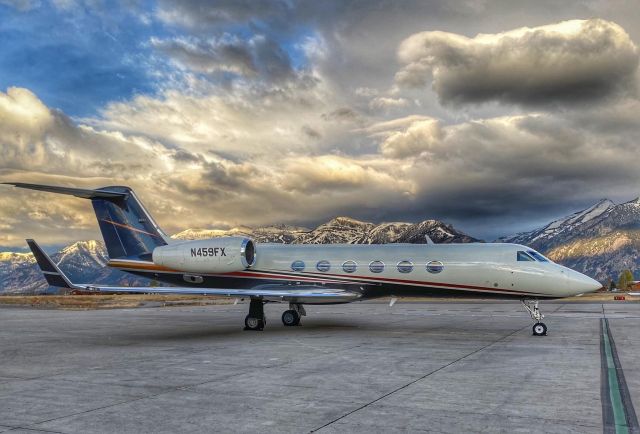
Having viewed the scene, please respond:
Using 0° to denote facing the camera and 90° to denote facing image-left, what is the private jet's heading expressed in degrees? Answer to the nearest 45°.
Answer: approximately 315°
